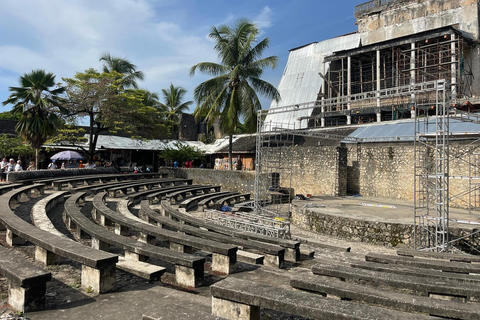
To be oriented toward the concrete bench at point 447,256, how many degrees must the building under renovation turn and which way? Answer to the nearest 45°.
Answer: approximately 45° to its left

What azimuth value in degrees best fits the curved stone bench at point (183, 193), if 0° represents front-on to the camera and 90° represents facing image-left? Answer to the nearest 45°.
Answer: approximately 315°

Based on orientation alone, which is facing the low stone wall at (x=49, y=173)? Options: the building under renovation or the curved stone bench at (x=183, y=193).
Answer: the building under renovation

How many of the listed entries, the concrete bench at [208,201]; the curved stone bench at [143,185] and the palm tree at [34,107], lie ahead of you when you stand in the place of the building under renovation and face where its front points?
3

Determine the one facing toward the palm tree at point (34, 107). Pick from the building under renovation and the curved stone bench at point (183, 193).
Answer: the building under renovation

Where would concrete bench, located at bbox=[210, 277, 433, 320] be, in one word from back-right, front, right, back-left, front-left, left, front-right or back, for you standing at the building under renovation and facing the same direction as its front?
front-left

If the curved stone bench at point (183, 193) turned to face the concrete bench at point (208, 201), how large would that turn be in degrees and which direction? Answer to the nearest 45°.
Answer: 0° — it already faces it

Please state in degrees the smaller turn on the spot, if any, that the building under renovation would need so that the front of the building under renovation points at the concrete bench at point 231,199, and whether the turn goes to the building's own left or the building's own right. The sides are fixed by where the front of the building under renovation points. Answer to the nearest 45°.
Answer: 0° — it already faces it

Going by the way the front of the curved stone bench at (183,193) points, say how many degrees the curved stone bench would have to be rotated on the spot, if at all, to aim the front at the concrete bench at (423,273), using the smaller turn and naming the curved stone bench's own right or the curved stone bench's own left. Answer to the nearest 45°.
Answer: approximately 45° to the curved stone bench's own right

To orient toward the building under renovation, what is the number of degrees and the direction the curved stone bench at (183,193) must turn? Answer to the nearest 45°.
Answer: approximately 90° to its left

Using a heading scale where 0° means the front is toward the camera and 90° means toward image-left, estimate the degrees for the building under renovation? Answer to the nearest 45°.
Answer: approximately 45°

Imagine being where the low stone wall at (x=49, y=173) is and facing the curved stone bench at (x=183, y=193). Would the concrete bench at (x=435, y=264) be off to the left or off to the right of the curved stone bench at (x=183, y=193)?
right

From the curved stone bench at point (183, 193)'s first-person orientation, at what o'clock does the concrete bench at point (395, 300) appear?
The concrete bench is roughly at 1 o'clock from the curved stone bench.

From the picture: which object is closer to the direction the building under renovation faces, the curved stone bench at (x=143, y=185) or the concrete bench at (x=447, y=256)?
the curved stone bench
